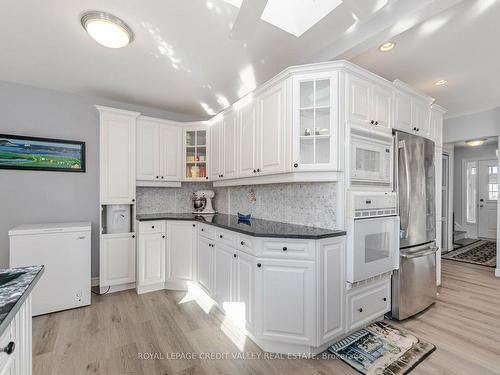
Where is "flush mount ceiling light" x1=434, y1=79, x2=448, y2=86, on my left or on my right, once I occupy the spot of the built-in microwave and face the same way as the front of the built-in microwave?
on my left

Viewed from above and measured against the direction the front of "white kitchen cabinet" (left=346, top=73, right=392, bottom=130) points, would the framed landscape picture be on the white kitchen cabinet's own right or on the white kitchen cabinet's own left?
on the white kitchen cabinet's own right

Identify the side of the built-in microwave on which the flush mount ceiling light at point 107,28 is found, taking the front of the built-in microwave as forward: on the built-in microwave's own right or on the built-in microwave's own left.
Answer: on the built-in microwave's own right

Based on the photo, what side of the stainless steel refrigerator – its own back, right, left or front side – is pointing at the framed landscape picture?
right

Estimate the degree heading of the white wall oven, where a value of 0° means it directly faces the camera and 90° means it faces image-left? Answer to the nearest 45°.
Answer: approximately 315°

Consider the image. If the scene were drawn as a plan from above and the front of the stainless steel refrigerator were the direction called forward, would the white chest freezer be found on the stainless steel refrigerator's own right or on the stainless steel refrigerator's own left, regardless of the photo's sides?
on the stainless steel refrigerator's own right

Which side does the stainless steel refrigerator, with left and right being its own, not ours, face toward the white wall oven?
right

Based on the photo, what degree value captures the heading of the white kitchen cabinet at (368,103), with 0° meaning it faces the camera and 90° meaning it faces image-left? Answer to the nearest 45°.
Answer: approximately 315°
